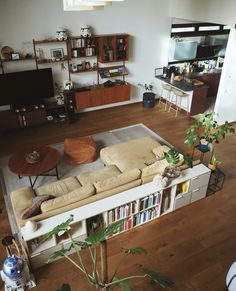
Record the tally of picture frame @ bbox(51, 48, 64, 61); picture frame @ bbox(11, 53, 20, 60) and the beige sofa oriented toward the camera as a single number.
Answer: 2

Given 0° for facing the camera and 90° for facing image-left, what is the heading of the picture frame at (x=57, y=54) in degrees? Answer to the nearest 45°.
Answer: approximately 0°

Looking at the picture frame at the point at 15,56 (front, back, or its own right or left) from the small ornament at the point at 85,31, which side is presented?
left

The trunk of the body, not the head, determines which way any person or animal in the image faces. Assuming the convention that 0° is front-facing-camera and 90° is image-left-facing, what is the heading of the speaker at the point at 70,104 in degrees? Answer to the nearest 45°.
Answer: approximately 315°

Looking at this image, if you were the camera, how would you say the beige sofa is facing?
facing away from the viewer and to the left of the viewer

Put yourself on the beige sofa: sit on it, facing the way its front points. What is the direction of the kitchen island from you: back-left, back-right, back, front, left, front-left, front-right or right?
right

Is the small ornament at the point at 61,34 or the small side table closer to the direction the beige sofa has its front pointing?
the small ornament

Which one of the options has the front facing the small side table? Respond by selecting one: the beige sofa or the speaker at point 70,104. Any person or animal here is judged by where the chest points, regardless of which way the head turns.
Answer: the speaker

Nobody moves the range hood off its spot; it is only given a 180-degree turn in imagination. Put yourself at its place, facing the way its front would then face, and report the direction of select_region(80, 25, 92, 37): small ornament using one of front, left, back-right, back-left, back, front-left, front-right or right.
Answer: left

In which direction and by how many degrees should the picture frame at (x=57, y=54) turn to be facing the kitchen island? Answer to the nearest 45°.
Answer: approximately 90° to its left

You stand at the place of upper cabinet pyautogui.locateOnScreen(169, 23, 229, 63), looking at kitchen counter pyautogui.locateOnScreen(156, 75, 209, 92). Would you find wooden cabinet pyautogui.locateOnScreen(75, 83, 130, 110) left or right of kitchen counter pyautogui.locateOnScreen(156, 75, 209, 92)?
right

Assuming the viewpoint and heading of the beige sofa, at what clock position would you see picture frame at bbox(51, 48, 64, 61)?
The picture frame is roughly at 1 o'clock from the beige sofa.

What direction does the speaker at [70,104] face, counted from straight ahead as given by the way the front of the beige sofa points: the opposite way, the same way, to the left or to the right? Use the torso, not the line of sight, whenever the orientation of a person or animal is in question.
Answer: the opposite way
